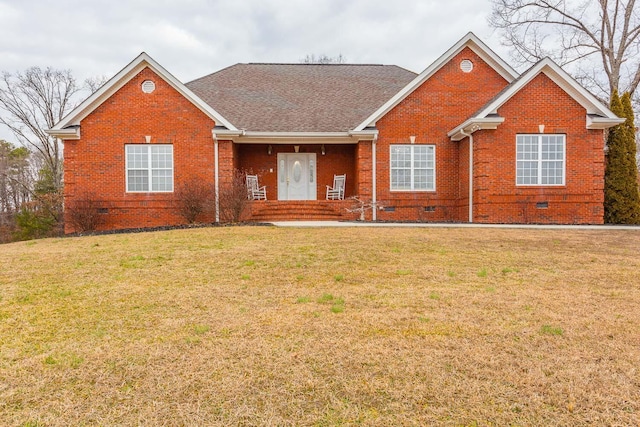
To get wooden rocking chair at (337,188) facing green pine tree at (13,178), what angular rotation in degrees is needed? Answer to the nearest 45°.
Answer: approximately 90° to its right

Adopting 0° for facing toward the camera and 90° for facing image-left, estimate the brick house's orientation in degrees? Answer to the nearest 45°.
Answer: approximately 0°

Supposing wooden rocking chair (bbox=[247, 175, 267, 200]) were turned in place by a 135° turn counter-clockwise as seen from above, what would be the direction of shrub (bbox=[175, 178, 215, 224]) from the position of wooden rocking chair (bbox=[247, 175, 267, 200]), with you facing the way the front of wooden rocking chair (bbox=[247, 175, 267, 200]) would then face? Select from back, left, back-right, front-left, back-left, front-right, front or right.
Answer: back-left

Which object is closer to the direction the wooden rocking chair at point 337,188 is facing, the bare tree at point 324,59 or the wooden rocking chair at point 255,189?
the wooden rocking chair

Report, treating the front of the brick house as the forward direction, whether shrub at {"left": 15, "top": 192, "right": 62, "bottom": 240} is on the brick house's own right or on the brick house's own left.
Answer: on the brick house's own right

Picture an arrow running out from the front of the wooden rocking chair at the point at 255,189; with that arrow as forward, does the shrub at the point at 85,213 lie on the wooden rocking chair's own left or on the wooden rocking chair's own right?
on the wooden rocking chair's own right

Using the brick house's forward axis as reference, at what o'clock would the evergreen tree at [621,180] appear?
The evergreen tree is roughly at 9 o'clock from the brick house.

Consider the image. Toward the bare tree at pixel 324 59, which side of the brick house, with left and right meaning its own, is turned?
back
